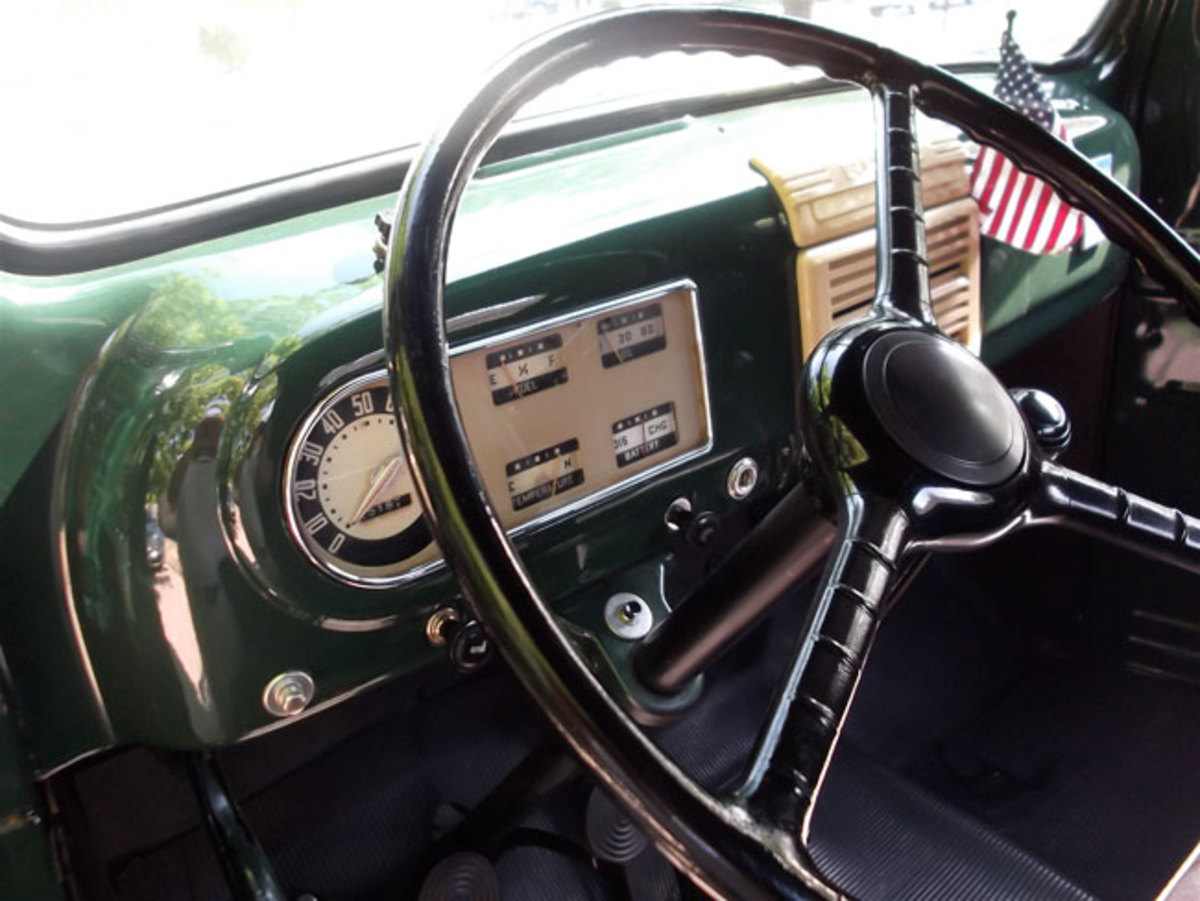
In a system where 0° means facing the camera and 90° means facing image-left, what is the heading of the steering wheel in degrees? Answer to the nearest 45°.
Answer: approximately 315°

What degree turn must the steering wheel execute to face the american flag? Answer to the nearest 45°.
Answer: approximately 135° to its left
